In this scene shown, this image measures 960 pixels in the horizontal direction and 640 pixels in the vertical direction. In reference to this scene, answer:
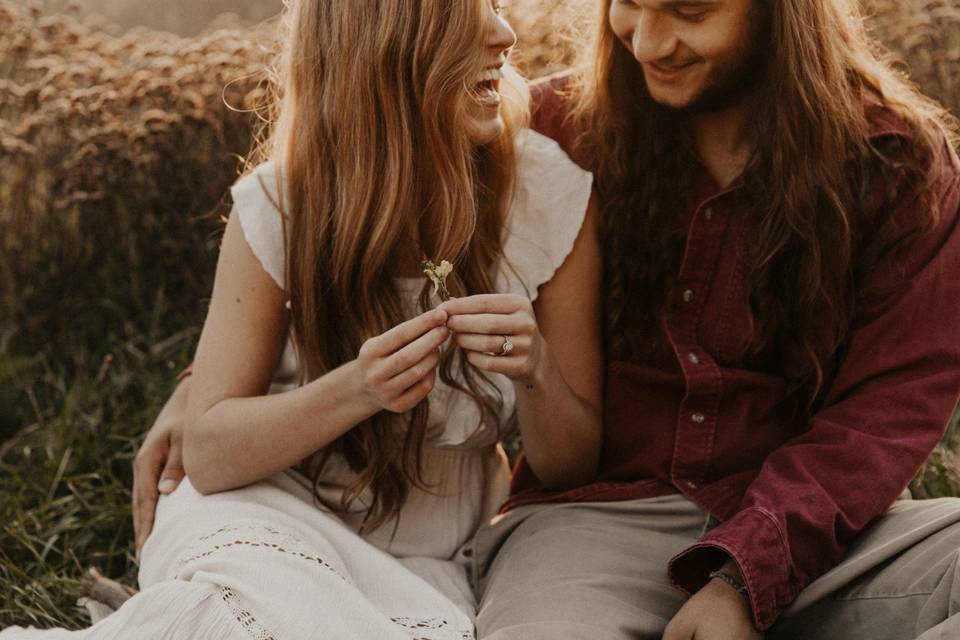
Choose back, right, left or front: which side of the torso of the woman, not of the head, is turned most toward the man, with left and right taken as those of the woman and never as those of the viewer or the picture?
left

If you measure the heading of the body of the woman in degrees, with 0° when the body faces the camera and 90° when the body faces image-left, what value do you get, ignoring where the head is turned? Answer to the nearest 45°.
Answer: approximately 0°
